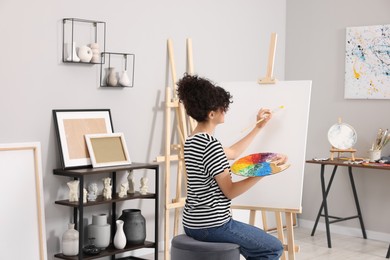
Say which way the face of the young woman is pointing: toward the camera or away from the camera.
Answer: away from the camera

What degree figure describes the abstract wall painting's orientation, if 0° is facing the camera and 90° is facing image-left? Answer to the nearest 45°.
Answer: approximately 0°

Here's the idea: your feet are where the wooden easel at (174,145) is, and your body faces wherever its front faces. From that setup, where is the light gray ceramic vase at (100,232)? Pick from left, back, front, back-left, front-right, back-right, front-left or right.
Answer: right

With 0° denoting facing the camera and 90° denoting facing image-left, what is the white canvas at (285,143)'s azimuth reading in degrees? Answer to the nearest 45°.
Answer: approximately 45°

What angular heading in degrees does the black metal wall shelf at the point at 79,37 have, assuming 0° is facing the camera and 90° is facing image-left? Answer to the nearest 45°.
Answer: approximately 315°

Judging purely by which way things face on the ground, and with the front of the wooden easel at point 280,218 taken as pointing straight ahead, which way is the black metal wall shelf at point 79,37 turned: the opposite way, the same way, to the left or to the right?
to the left

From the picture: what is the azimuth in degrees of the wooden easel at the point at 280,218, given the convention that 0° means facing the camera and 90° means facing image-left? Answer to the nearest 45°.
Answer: approximately 45°

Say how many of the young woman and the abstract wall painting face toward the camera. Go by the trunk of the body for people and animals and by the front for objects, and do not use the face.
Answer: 1

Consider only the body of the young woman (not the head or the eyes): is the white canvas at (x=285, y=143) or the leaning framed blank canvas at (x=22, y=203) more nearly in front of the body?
the white canvas

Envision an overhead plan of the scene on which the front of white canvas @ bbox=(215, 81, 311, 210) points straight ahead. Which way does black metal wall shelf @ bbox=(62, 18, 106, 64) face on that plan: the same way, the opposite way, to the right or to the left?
to the left

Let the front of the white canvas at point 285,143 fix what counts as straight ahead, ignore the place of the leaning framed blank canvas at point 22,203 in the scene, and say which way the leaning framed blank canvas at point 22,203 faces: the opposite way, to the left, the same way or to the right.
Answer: to the left
